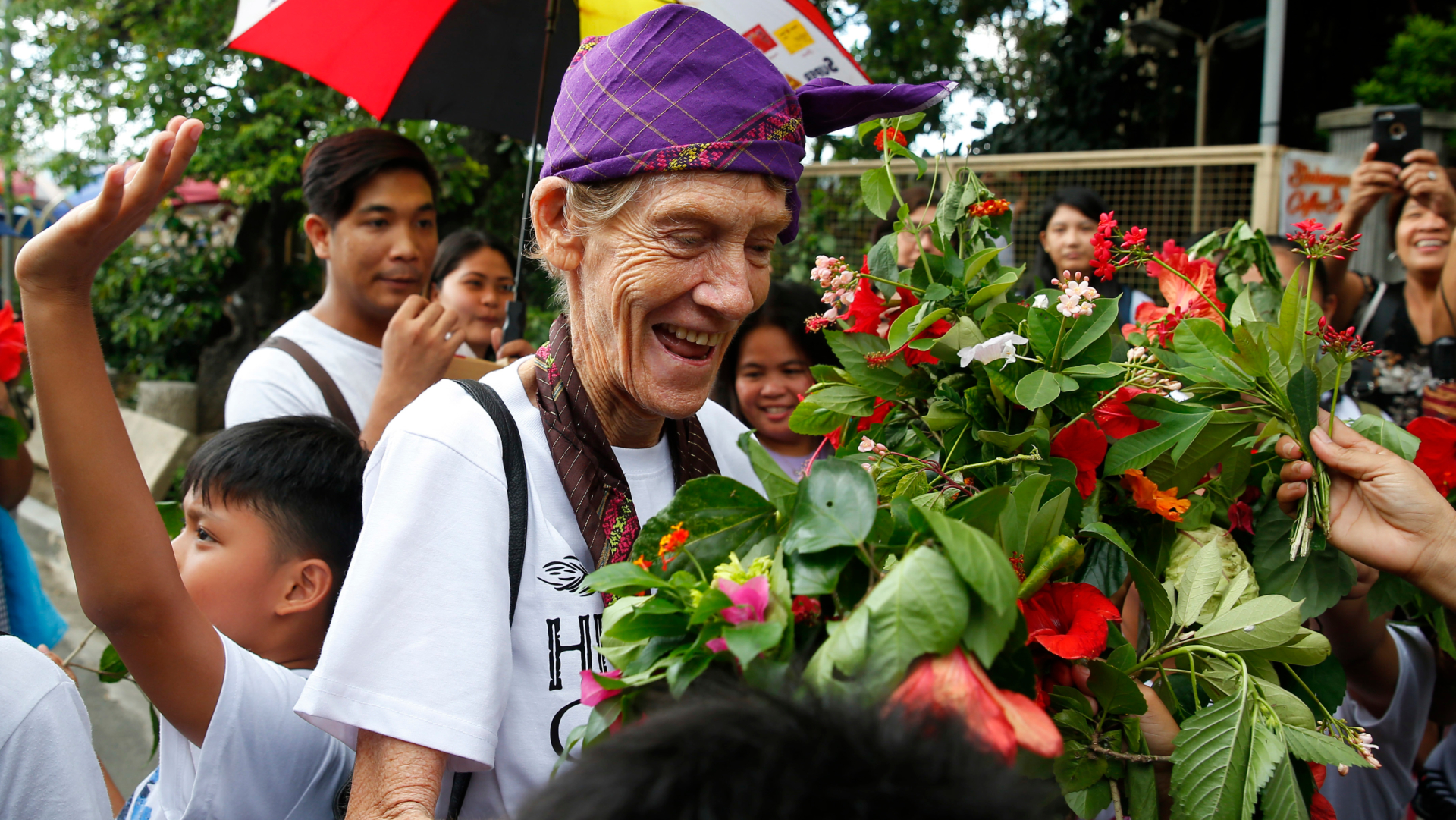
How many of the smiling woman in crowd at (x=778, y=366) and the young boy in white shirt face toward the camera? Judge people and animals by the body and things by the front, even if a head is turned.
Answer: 1

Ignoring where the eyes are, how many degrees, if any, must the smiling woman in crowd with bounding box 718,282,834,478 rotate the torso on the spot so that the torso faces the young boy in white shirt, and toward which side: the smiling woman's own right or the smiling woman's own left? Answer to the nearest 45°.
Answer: approximately 45° to the smiling woman's own right

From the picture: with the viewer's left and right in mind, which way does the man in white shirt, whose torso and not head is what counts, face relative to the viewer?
facing the viewer and to the right of the viewer

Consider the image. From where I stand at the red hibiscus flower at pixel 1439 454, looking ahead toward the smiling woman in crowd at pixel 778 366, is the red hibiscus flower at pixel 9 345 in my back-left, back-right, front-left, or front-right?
front-left

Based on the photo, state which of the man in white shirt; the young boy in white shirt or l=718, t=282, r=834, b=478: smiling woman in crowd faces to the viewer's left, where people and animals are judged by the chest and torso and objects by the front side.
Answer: the young boy in white shirt

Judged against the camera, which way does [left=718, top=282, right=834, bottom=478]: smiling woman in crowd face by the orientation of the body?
toward the camera

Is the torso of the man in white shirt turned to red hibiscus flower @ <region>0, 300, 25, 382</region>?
no

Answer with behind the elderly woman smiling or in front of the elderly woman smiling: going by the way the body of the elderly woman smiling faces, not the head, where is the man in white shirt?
behind

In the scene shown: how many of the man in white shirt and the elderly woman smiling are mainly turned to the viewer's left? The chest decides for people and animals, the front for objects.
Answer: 0

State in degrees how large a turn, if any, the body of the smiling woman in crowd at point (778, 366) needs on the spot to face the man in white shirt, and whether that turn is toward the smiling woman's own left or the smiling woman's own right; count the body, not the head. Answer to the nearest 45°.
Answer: approximately 90° to the smiling woman's own right

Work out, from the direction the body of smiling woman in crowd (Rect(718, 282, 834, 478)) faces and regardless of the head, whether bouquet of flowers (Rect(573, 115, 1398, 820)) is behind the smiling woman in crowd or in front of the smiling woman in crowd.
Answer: in front

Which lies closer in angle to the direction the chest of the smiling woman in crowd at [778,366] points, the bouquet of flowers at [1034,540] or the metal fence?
the bouquet of flowers

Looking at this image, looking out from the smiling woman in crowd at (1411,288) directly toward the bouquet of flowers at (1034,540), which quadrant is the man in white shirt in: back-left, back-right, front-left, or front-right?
front-right

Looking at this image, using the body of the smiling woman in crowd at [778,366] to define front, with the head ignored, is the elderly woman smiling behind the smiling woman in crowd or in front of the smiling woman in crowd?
in front

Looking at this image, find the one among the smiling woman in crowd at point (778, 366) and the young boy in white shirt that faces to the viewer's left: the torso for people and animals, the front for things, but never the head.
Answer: the young boy in white shirt

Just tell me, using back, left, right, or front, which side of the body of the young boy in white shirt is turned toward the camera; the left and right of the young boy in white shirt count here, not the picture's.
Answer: left

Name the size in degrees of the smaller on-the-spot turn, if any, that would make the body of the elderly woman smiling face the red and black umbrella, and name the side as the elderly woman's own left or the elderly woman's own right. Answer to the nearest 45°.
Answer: approximately 135° to the elderly woman's own left

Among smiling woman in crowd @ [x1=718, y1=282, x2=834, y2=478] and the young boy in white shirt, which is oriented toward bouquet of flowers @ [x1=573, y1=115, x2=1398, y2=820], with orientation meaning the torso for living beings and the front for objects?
the smiling woman in crowd

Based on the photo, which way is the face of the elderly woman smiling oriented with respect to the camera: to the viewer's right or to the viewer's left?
to the viewer's right

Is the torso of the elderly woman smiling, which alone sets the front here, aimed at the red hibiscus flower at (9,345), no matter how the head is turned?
no

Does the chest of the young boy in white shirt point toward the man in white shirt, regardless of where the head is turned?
no
